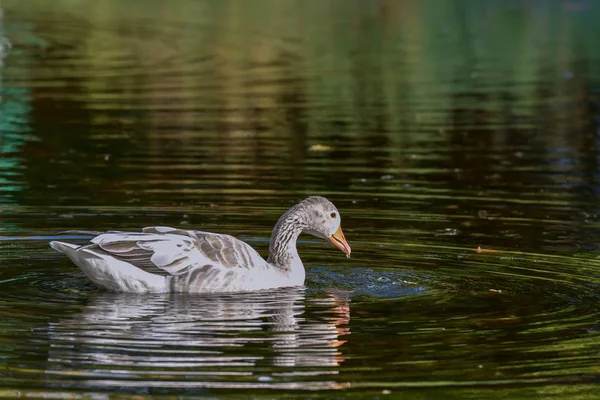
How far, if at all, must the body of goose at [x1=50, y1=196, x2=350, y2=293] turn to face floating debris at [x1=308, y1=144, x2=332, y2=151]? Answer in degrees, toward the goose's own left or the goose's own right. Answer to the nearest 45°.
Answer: approximately 90° to the goose's own left

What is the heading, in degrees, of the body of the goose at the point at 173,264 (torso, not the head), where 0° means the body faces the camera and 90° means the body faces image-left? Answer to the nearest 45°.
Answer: approximately 270°
